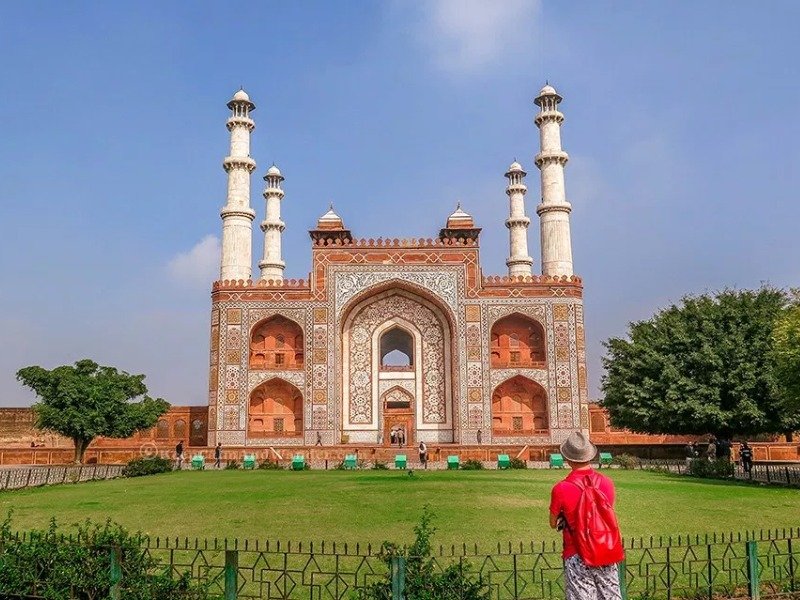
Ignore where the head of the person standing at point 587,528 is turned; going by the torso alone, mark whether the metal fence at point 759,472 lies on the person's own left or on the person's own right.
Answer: on the person's own right

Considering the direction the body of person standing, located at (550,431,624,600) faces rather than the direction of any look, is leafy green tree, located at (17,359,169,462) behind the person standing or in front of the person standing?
in front

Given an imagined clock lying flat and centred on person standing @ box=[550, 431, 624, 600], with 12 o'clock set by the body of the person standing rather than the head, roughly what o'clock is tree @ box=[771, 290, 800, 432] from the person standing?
The tree is roughly at 2 o'clock from the person standing.

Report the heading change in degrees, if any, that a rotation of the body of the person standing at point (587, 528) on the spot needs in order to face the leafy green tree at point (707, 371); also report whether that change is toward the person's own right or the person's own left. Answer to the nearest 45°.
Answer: approximately 45° to the person's own right

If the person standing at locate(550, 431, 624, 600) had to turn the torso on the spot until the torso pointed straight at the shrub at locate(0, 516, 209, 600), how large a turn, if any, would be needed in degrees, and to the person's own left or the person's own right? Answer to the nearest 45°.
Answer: approximately 45° to the person's own left

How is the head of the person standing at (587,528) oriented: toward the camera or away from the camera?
away from the camera

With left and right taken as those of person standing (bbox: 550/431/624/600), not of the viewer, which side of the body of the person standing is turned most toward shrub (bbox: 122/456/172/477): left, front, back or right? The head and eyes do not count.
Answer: front

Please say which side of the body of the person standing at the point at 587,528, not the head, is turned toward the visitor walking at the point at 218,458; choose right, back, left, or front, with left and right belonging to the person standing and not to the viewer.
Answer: front

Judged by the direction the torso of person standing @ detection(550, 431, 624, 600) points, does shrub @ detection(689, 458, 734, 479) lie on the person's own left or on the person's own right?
on the person's own right

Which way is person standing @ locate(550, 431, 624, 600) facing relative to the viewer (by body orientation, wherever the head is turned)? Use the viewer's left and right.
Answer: facing away from the viewer and to the left of the viewer
